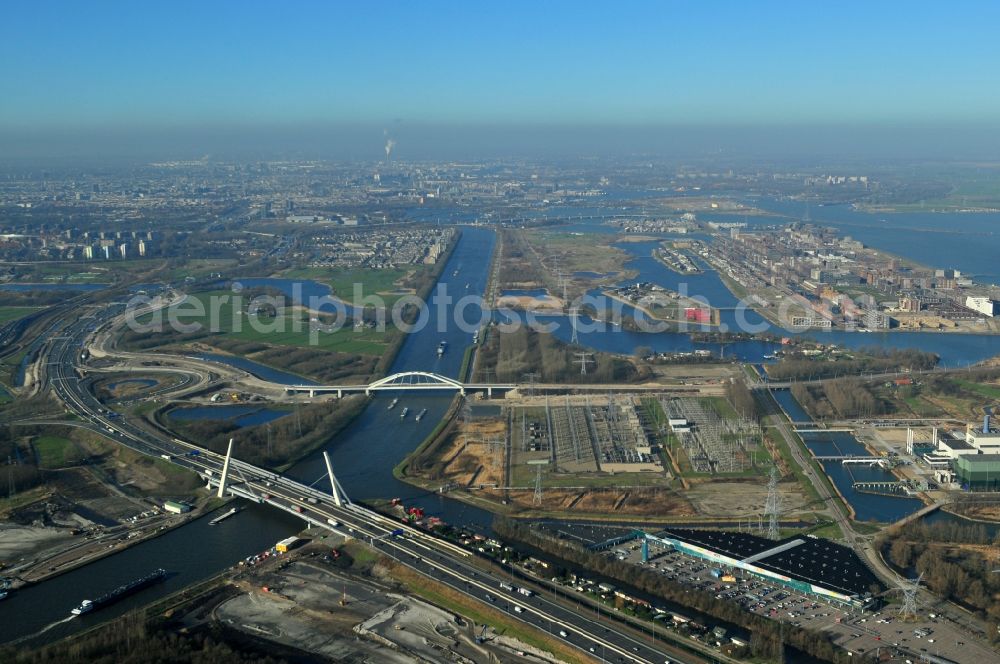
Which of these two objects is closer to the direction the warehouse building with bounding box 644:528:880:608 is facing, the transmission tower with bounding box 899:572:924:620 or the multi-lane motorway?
the multi-lane motorway

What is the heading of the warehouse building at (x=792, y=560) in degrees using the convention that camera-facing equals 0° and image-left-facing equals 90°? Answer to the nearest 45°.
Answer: approximately 45°

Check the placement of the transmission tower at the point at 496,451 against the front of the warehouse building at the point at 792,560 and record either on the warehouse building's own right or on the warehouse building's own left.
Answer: on the warehouse building's own right

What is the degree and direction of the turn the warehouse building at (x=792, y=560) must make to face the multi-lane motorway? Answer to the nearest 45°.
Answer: approximately 45° to its right

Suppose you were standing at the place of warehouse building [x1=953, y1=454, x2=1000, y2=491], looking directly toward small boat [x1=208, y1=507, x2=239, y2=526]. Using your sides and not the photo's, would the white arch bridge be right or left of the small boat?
right

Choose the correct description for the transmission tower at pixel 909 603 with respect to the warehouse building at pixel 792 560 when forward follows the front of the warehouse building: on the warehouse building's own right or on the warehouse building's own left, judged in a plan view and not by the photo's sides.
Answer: on the warehouse building's own left

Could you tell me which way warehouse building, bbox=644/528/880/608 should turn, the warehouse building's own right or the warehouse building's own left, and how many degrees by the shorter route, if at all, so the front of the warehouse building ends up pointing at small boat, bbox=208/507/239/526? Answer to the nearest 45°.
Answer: approximately 45° to the warehouse building's own right

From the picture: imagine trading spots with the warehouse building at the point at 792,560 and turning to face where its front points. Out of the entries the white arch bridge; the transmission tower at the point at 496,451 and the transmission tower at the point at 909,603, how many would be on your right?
2

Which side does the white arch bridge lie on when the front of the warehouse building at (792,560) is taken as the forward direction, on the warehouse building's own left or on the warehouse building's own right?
on the warehouse building's own right

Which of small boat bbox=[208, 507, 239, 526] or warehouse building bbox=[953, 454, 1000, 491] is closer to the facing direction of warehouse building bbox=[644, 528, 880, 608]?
the small boat

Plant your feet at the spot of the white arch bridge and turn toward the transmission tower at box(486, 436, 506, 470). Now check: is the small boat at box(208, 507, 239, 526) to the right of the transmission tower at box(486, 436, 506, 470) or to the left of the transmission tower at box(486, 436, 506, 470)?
right
